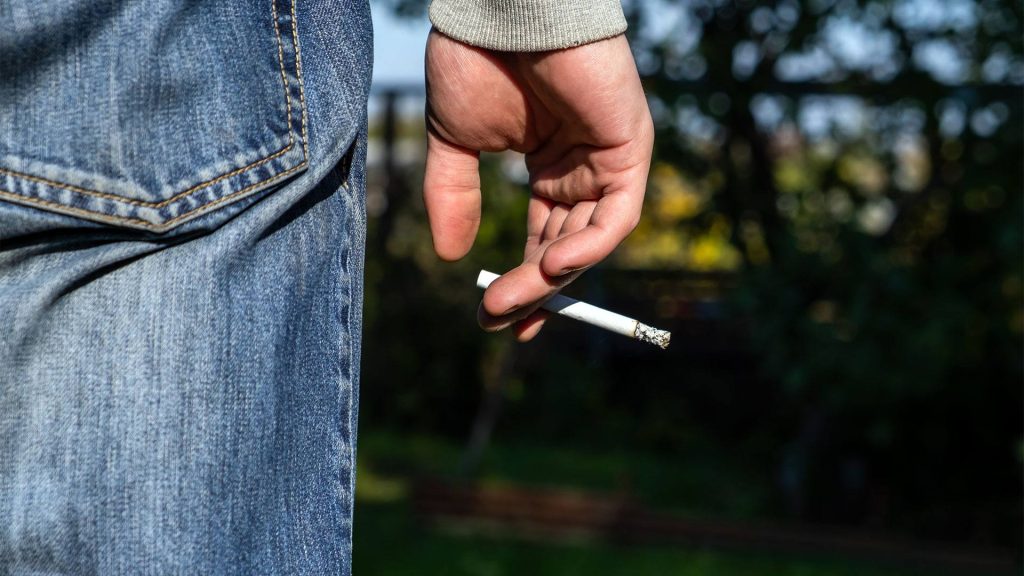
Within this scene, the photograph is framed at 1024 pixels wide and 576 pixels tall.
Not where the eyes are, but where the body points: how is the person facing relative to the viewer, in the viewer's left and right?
facing away from the viewer
